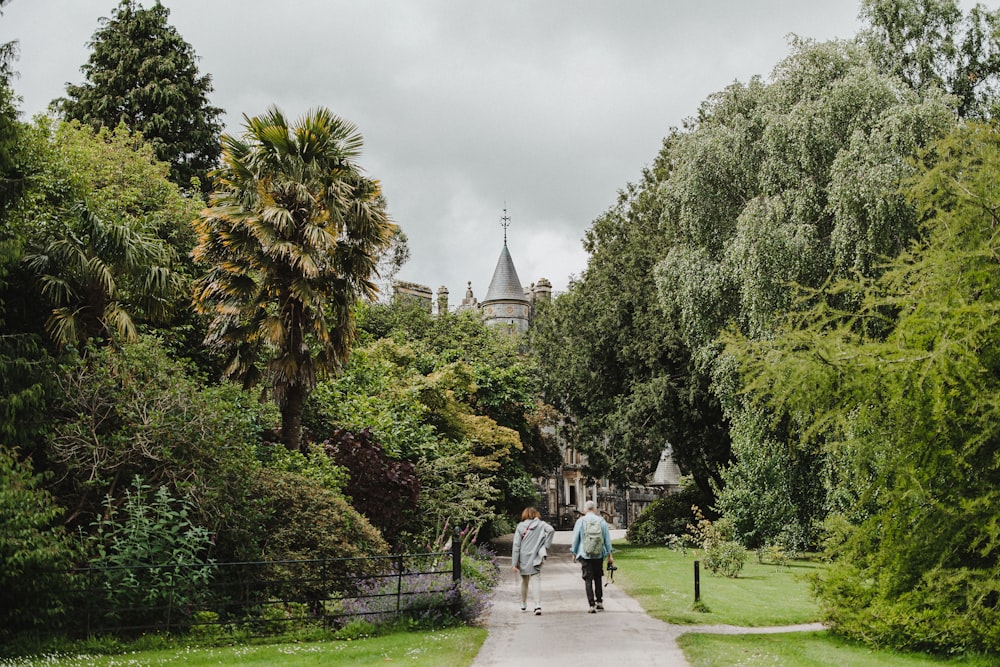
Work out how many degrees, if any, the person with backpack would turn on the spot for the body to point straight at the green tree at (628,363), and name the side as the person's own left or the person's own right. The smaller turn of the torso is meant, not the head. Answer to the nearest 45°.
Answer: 0° — they already face it

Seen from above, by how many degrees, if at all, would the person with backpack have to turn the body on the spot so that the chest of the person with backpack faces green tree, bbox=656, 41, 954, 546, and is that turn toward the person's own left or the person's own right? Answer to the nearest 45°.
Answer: approximately 45° to the person's own right

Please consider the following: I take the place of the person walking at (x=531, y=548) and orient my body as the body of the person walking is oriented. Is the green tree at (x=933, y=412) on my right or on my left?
on my right

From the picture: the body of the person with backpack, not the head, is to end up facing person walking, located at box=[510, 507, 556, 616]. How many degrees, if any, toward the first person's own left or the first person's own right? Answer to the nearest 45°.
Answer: approximately 90° to the first person's own left

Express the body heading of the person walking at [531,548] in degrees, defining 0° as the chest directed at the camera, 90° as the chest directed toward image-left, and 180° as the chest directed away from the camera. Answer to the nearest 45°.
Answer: approximately 180°

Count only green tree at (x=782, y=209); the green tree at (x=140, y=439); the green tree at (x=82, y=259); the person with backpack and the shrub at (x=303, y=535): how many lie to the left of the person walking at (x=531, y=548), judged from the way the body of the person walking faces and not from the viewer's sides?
3

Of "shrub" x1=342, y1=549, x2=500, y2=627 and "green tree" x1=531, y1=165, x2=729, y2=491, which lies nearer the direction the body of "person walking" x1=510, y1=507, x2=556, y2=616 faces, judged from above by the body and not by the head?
the green tree

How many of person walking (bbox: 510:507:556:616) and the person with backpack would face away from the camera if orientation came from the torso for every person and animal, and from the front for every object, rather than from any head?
2

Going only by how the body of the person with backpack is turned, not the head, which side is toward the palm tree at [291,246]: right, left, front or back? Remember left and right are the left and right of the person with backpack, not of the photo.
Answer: left

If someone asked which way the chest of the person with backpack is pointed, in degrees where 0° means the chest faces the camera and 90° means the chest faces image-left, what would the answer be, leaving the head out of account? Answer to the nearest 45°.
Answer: approximately 180°
